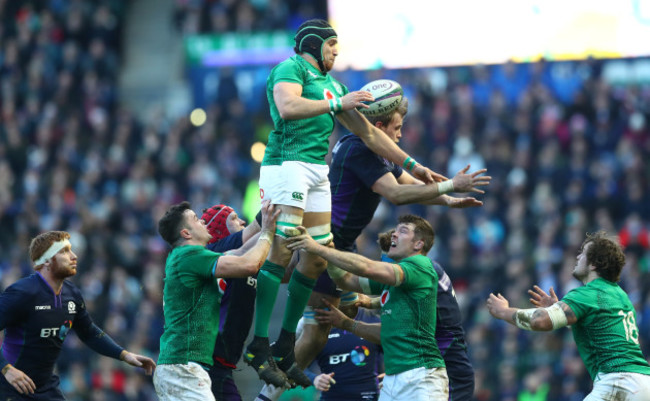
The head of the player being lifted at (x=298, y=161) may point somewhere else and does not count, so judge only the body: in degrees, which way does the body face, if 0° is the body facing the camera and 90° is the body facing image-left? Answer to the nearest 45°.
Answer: approximately 315°

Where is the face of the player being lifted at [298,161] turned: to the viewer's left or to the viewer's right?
to the viewer's right

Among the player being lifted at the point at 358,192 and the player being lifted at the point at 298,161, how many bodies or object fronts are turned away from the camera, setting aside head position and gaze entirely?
0

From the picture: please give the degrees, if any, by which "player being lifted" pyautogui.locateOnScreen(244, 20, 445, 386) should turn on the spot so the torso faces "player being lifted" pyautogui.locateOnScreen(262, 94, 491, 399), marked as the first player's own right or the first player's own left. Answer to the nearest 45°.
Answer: approximately 90° to the first player's own left
